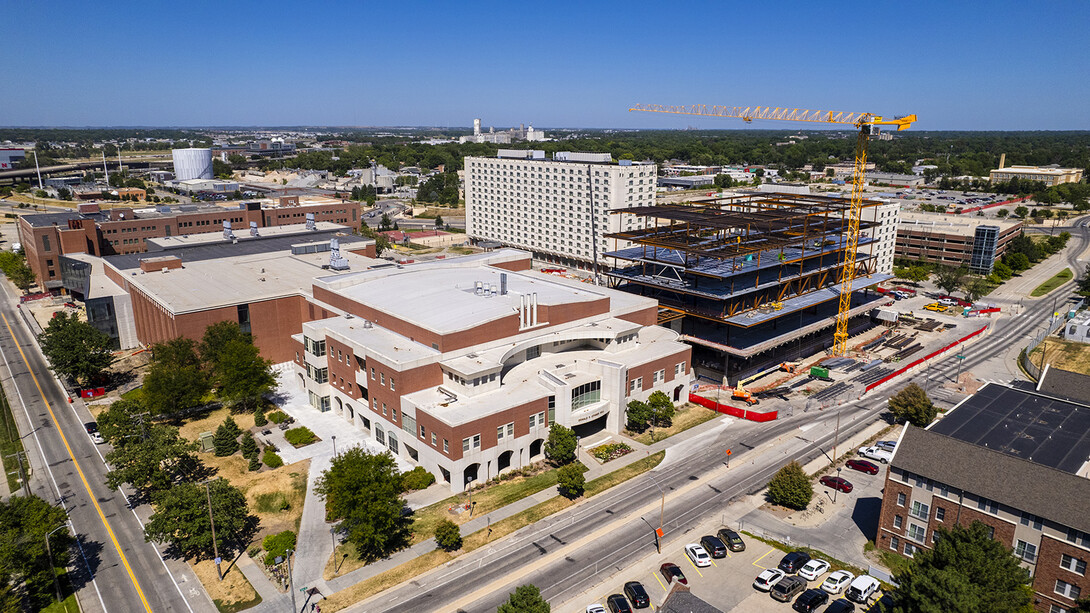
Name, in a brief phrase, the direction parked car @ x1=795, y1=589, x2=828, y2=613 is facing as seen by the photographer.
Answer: facing away from the viewer and to the right of the viewer

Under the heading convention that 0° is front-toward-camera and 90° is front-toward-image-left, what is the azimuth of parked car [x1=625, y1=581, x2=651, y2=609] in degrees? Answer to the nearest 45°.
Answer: approximately 135°

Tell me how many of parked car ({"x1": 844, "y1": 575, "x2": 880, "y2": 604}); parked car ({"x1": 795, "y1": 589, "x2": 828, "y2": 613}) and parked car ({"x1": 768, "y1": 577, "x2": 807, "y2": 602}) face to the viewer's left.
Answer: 0

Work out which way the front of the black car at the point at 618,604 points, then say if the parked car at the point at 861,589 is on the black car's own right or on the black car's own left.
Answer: on the black car's own right

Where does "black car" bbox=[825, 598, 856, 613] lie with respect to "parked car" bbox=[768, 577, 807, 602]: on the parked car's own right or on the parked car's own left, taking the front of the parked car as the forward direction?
on the parked car's own right

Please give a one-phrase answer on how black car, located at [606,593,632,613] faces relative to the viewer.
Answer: facing away from the viewer and to the left of the viewer

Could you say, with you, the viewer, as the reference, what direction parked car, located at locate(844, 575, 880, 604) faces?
facing away from the viewer and to the right of the viewer

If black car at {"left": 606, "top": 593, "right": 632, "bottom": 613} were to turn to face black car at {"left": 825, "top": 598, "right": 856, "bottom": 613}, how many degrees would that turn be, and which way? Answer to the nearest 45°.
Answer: approximately 135° to its right

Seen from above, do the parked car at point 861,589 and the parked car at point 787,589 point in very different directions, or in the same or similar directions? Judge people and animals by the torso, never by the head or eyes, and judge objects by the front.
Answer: same or similar directions

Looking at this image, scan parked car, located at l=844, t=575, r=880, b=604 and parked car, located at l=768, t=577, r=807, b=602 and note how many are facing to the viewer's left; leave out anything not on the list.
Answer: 0

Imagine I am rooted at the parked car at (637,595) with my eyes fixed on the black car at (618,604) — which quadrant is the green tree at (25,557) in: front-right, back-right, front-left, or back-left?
front-right

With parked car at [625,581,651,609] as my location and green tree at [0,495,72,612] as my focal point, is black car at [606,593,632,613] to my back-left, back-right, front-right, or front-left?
front-left

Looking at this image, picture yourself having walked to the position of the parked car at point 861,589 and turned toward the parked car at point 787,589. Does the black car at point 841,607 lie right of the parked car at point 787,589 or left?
left

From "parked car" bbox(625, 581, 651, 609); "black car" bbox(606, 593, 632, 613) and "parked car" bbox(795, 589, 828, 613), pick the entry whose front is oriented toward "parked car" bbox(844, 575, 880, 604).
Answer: "parked car" bbox(795, 589, 828, 613)
